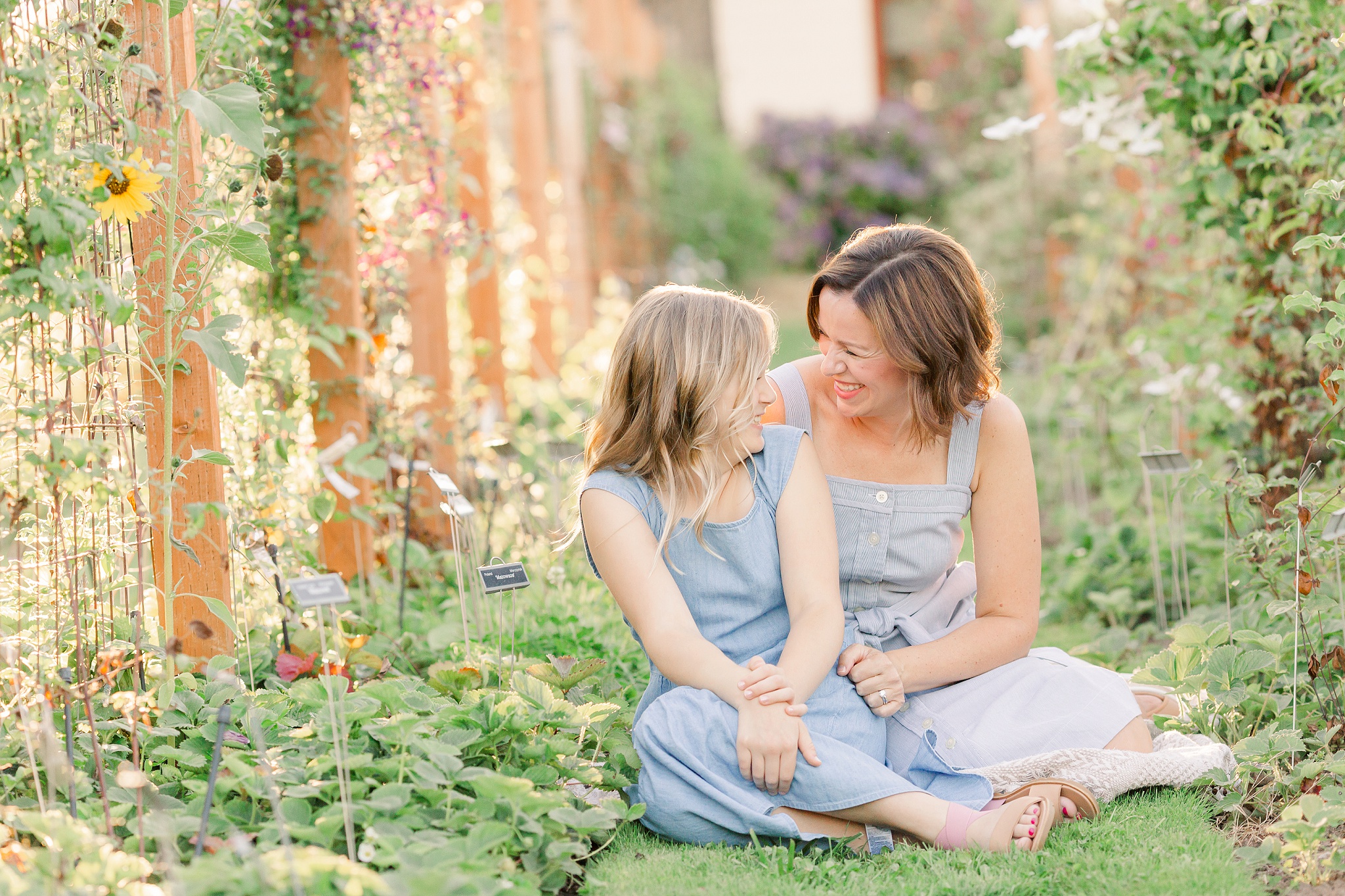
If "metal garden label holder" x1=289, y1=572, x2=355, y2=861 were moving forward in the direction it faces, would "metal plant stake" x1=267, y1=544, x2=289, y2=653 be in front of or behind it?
behind

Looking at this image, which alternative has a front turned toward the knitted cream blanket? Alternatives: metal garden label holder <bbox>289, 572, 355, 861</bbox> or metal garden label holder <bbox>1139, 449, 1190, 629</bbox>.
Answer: metal garden label holder <bbox>1139, 449, 1190, 629</bbox>

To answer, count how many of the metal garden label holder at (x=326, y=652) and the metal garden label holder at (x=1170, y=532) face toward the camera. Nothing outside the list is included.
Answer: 2

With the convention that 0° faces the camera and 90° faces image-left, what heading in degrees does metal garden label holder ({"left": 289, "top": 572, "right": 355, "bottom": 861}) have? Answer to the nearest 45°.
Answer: approximately 0°

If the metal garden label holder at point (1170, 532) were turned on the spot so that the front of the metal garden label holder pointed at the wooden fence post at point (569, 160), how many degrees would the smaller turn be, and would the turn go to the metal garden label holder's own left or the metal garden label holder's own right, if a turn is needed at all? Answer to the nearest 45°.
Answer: approximately 135° to the metal garden label holder's own right

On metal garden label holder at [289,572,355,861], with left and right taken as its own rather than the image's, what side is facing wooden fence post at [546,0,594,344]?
back

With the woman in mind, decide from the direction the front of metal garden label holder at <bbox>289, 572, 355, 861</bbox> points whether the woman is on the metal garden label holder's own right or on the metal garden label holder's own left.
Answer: on the metal garden label holder's own left

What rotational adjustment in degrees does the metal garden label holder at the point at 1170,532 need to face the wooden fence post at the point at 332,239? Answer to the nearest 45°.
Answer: approximately 90° to its right

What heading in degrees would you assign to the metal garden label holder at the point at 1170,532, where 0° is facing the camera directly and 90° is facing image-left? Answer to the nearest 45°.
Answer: approximately 0°
